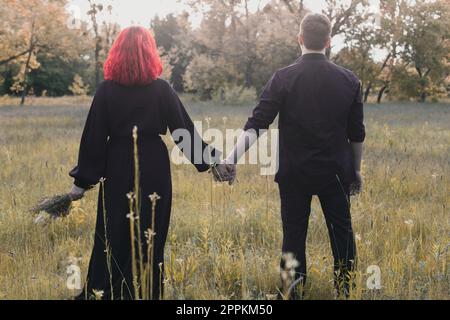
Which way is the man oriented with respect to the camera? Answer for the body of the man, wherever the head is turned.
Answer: away from the camera

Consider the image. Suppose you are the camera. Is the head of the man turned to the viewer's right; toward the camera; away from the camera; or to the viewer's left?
away from the camera

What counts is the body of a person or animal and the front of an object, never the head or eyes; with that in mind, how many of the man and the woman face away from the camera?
2

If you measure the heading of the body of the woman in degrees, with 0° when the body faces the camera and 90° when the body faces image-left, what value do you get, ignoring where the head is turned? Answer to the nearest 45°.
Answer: approximately 180°

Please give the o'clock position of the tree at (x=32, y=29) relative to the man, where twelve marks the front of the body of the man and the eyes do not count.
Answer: The tree is roughly at 11 o'clock from the man.

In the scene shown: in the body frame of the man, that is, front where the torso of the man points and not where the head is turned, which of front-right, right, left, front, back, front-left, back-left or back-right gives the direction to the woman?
left

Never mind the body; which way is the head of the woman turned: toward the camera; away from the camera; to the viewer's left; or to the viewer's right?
away from the camera

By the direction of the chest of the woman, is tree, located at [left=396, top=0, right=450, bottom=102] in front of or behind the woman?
in front
